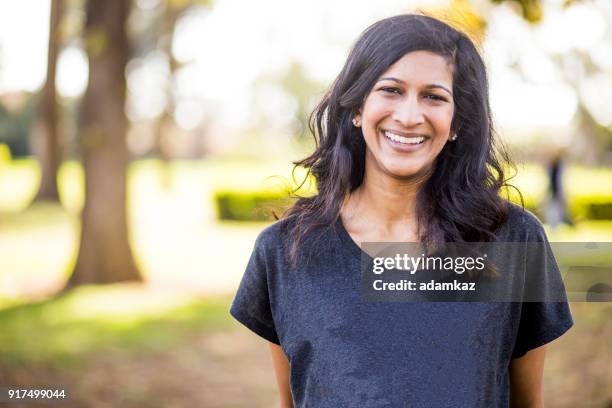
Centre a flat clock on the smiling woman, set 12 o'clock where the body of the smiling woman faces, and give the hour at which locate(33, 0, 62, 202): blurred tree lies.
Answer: The blurred tree is roughly at 5 o'clock from the smiling woman.

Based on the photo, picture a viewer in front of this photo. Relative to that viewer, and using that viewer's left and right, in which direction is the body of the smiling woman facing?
facing the viewer

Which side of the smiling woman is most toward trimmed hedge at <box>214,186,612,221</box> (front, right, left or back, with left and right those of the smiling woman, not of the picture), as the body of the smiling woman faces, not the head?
back

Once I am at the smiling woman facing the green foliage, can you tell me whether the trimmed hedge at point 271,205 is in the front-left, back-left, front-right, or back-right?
front-right

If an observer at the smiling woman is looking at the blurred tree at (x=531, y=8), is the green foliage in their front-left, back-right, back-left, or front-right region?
front-left

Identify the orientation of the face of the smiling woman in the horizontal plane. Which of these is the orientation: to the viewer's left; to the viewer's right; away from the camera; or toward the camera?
toward the camera

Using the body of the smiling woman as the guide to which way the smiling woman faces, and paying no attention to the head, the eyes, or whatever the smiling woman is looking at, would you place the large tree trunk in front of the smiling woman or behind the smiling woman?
behind

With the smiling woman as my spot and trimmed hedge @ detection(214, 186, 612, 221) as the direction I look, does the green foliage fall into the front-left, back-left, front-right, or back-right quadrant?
front-left

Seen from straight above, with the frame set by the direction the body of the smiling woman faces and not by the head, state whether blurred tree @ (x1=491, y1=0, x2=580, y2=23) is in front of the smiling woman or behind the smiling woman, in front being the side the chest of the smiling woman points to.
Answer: behind

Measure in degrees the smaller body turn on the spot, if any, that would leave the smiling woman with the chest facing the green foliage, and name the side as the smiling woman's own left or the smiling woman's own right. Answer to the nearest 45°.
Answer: approximately 135° to the smiling woman's own right
